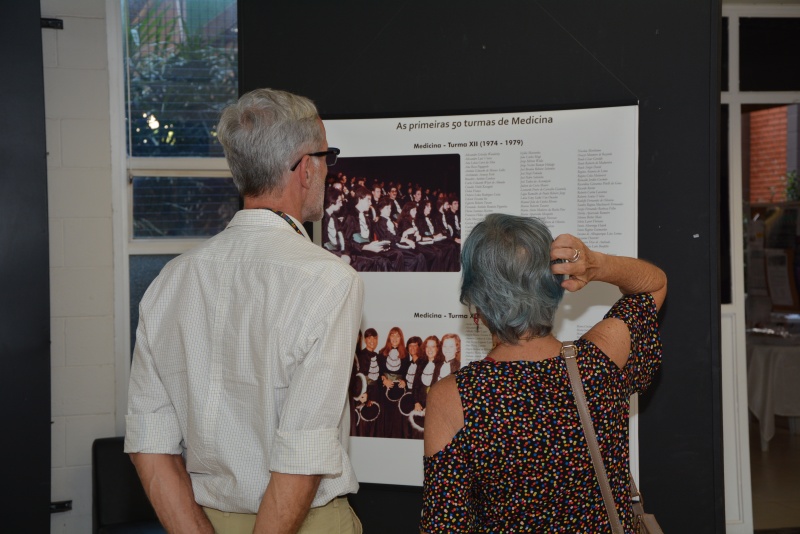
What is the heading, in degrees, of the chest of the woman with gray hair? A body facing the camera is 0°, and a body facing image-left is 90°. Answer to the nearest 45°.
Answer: approximately 180°

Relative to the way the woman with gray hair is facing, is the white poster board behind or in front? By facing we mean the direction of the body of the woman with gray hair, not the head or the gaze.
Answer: in front

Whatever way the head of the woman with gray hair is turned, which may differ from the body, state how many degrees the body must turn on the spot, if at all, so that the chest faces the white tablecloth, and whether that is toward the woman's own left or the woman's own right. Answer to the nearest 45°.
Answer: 0° — they already face it

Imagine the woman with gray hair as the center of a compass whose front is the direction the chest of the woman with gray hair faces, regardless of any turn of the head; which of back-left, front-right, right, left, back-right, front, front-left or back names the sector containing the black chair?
front-left

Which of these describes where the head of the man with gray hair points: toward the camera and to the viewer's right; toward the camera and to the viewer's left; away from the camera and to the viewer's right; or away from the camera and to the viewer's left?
away from the camera and to the viewer's right
